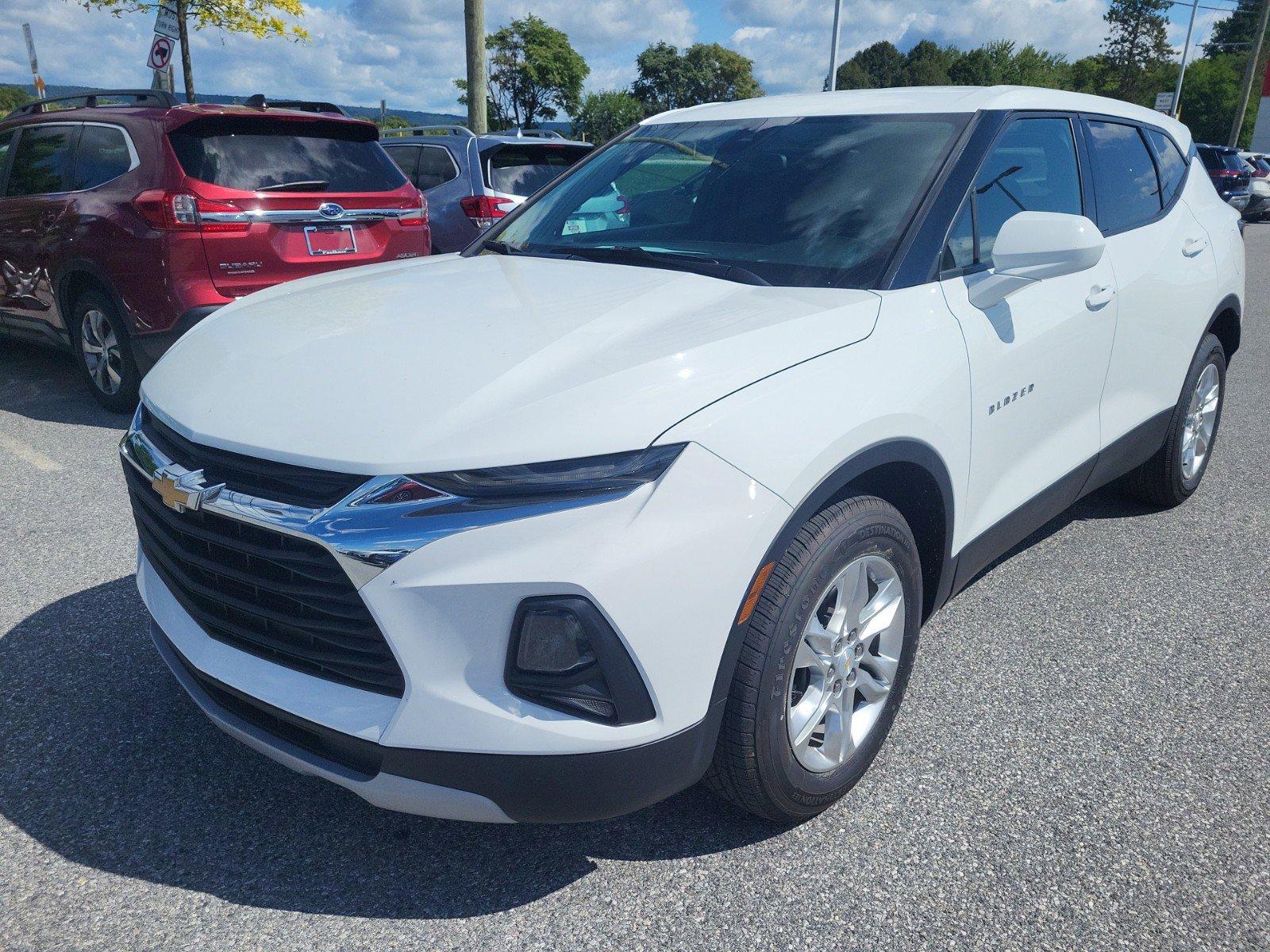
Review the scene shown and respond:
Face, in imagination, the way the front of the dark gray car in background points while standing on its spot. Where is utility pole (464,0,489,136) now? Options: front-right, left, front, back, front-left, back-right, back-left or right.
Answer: front-right

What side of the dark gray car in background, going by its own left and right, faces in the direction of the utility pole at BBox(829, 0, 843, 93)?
right

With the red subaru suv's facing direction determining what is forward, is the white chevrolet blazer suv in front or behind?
behind

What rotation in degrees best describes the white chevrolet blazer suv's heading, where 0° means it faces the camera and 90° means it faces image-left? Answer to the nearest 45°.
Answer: approximately 45°

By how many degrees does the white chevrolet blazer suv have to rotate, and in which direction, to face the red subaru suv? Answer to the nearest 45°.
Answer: approximately 90° to its right

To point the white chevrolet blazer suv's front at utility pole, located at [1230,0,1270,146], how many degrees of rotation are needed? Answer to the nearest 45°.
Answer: approximately 180°

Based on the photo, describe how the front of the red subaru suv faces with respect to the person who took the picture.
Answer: facing away from the viewer and to the left of the viewer

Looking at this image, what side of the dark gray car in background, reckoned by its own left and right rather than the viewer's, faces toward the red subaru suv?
left
